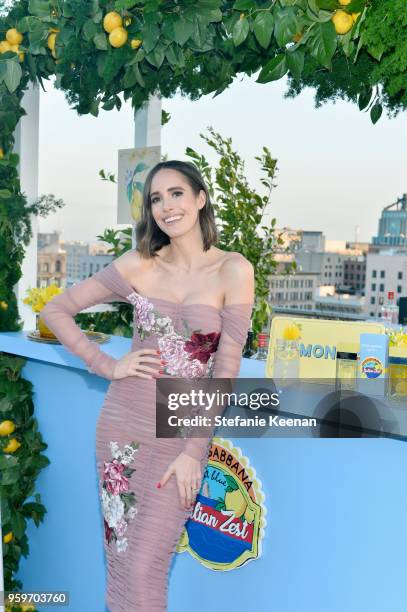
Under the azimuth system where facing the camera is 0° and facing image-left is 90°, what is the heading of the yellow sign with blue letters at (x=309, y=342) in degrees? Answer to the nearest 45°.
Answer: approximately 0°

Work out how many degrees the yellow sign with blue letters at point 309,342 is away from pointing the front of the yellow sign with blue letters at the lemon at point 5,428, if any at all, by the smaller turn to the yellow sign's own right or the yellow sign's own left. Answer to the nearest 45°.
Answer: approximately 135° to the yellow sign's own right

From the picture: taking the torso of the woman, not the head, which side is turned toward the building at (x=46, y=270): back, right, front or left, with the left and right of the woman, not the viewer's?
back

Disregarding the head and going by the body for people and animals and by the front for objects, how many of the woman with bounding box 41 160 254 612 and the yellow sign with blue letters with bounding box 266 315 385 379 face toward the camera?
2
